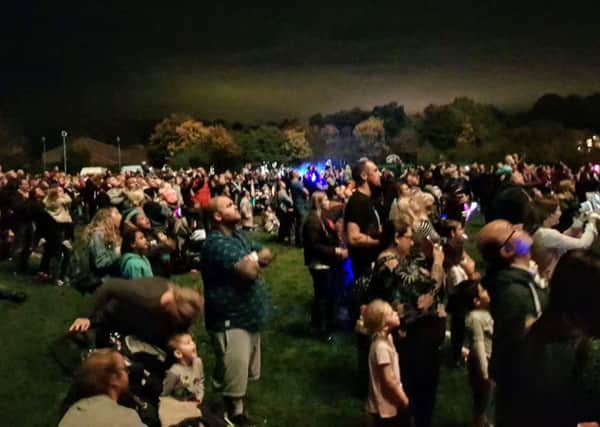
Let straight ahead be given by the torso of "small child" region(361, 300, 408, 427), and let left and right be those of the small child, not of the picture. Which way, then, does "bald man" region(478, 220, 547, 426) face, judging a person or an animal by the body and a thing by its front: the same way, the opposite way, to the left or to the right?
the same way

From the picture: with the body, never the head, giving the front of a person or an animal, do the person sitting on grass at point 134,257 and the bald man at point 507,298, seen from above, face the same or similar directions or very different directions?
same or similar directions

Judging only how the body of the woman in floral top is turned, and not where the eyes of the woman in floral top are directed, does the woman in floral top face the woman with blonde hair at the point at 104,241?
no

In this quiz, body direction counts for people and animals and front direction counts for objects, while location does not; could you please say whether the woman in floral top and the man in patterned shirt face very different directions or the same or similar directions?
same or similar directions

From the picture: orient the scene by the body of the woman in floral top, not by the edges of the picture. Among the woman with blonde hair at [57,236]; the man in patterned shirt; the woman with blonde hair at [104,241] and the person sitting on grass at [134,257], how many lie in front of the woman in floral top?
0

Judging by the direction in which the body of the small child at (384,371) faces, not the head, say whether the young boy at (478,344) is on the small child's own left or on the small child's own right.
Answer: on the small child's own left

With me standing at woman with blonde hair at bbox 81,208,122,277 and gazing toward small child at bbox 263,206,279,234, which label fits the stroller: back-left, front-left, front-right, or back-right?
back-right

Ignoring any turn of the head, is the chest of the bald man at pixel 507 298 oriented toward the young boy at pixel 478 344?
no

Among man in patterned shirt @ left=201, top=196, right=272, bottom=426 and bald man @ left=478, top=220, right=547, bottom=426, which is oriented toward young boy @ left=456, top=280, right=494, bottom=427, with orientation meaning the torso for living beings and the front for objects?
the man in patterned shirt
